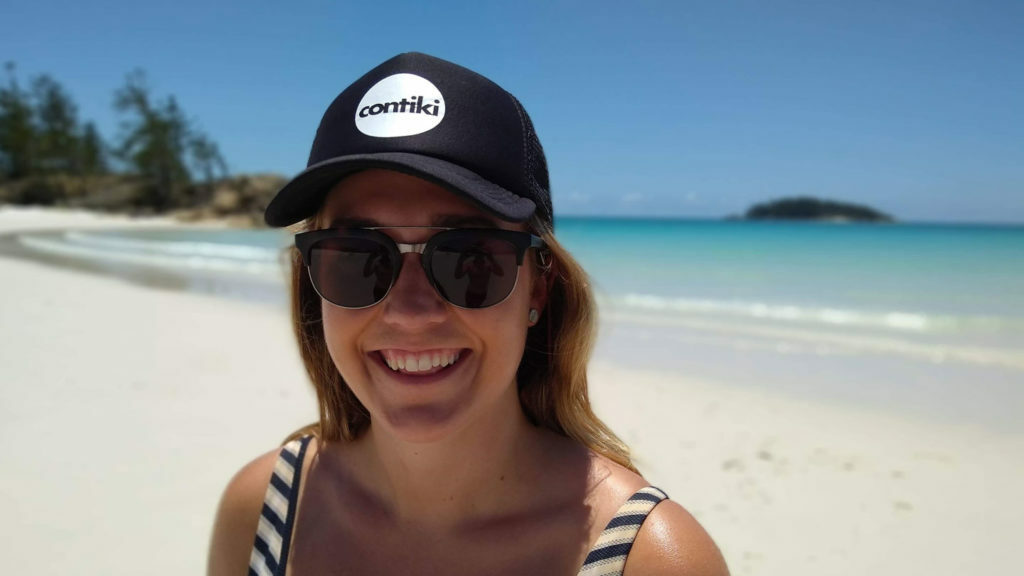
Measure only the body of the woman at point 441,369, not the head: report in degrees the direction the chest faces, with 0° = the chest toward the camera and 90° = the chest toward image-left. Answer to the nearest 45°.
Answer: approximately 0°
